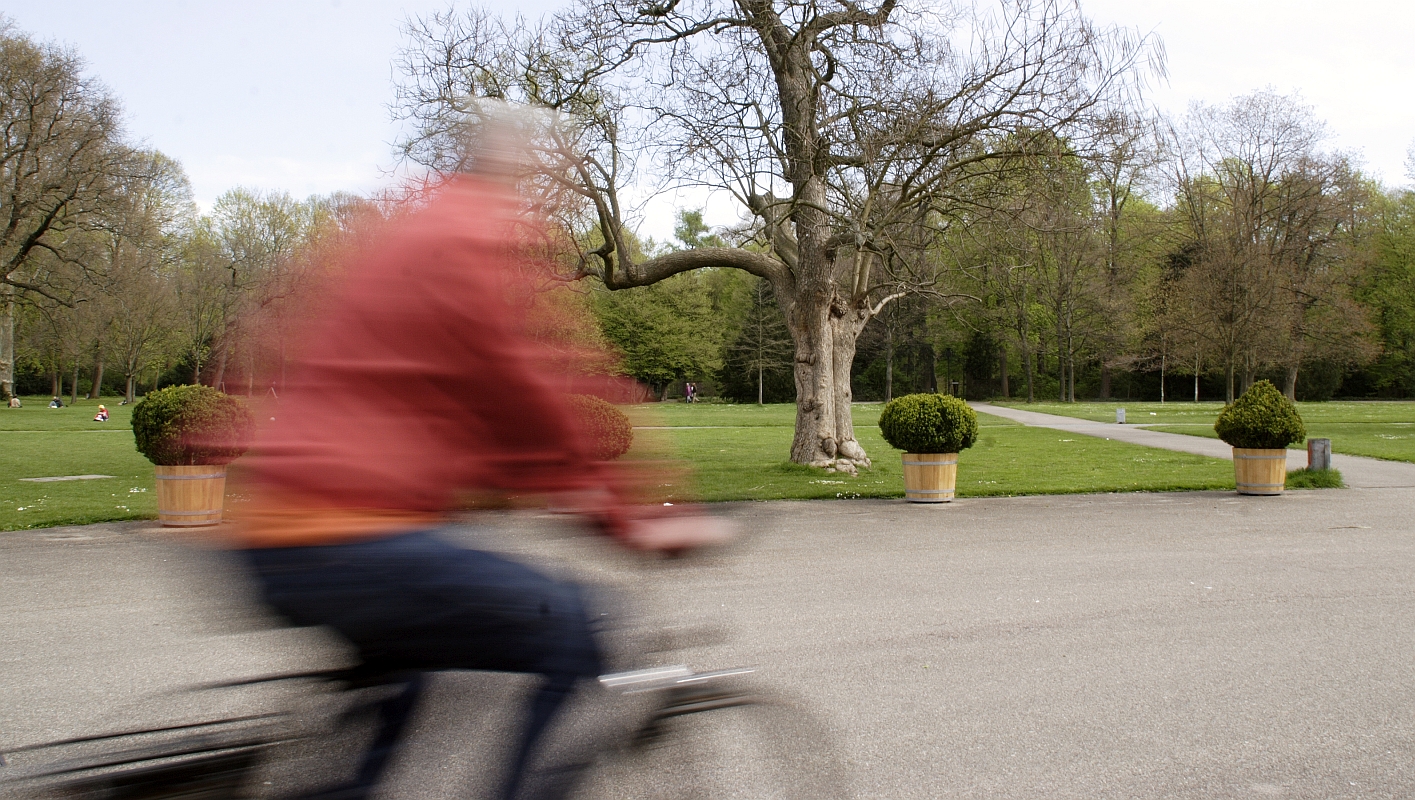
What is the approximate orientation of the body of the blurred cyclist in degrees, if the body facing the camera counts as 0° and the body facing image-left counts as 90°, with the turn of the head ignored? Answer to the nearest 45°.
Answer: approximately 270°

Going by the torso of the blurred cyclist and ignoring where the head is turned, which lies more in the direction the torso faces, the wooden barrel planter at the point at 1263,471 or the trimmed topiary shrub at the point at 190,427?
the wooden barrel planter

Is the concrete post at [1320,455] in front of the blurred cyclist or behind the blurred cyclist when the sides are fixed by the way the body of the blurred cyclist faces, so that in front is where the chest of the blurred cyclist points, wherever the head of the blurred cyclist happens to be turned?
in front

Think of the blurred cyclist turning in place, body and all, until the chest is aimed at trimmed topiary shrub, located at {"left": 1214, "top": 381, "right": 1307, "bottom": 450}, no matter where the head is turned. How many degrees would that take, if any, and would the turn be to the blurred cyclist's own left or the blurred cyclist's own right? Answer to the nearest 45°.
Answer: approximately 45° to the blurred cyclist's own left

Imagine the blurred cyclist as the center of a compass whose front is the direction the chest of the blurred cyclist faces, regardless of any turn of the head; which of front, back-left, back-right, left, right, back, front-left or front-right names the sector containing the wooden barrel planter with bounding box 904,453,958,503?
front-left

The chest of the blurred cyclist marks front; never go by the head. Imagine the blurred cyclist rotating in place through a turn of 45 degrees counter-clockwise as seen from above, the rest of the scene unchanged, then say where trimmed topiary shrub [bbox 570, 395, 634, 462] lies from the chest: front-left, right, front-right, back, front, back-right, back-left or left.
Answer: front

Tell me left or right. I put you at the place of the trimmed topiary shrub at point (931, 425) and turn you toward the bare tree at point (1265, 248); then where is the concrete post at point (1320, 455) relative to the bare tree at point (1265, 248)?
right

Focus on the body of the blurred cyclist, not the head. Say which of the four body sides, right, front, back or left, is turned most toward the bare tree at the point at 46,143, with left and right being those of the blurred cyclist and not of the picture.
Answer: left

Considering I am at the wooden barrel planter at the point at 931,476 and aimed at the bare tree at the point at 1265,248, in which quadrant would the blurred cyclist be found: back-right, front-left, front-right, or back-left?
back-right

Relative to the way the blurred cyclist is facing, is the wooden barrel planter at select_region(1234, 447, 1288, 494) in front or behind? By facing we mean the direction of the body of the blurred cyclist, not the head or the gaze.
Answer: in front
